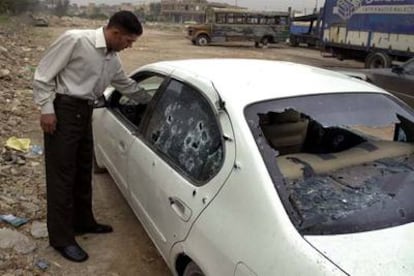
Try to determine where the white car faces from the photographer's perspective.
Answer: facing away from the viewer and to the left of the viewer

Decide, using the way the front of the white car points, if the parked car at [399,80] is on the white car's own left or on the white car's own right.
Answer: on the white car's own right

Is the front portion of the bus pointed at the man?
no

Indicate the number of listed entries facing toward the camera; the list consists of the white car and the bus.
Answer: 0

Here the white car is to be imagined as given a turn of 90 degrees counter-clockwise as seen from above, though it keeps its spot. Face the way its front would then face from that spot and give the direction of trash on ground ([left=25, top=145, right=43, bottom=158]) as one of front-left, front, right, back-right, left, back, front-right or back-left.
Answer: right

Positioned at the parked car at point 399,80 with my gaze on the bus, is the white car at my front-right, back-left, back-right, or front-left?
back-left

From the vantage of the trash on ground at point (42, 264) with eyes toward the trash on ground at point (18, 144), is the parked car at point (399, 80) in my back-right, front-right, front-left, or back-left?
front-right

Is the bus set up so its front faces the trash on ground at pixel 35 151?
no

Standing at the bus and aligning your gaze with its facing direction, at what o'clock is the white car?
The white car is roughly at 9 o'clock from the bus.

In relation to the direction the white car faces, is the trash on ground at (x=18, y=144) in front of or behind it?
in front

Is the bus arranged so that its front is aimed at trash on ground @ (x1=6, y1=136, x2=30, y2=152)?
no

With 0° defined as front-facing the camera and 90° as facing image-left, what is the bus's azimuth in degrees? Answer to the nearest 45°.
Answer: approximately 90°

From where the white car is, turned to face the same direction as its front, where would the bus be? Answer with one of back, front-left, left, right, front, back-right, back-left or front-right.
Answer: front-right

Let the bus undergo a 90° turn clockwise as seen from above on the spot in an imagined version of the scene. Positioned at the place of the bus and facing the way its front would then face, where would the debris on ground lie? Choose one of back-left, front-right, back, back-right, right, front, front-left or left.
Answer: back

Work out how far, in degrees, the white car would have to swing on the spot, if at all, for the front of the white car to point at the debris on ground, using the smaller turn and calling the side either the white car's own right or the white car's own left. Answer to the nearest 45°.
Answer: approximately 90° to the white car's own left

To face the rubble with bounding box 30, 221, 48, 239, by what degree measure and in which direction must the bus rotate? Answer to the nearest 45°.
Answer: approximately 90° to its left

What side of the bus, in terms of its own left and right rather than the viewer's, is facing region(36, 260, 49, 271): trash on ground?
left

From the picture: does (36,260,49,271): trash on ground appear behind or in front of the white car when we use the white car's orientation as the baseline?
in front

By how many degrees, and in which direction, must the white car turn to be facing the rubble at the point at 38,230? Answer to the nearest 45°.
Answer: approximately 90° to its left
